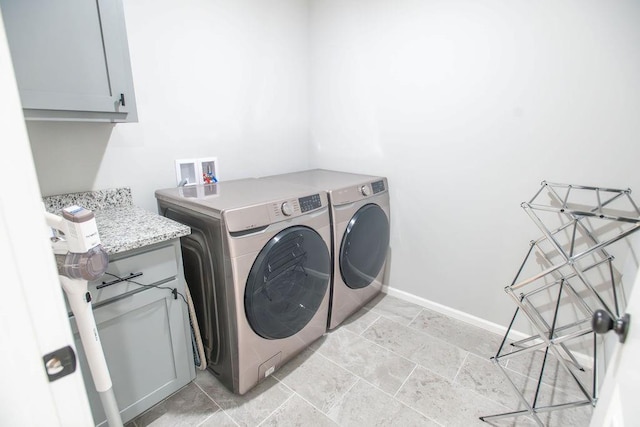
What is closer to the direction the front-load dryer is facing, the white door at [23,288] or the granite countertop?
the white door

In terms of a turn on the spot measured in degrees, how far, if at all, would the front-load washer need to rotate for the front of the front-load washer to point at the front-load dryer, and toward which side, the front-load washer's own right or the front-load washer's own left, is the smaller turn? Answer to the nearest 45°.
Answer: approximately 90° to the front-load washer's own left

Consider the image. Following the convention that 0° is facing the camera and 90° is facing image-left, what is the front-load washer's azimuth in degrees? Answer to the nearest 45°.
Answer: approximately 315°

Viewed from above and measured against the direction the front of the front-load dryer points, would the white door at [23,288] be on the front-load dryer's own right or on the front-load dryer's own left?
on the front-load dryer's own right

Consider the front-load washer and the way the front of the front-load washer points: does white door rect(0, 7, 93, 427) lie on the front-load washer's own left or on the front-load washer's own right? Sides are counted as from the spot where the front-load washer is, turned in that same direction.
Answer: on the front-load washer's own right

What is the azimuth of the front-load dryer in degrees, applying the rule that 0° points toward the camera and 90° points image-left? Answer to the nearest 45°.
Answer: approximately 315°

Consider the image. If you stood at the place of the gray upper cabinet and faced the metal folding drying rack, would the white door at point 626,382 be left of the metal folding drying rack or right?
right
